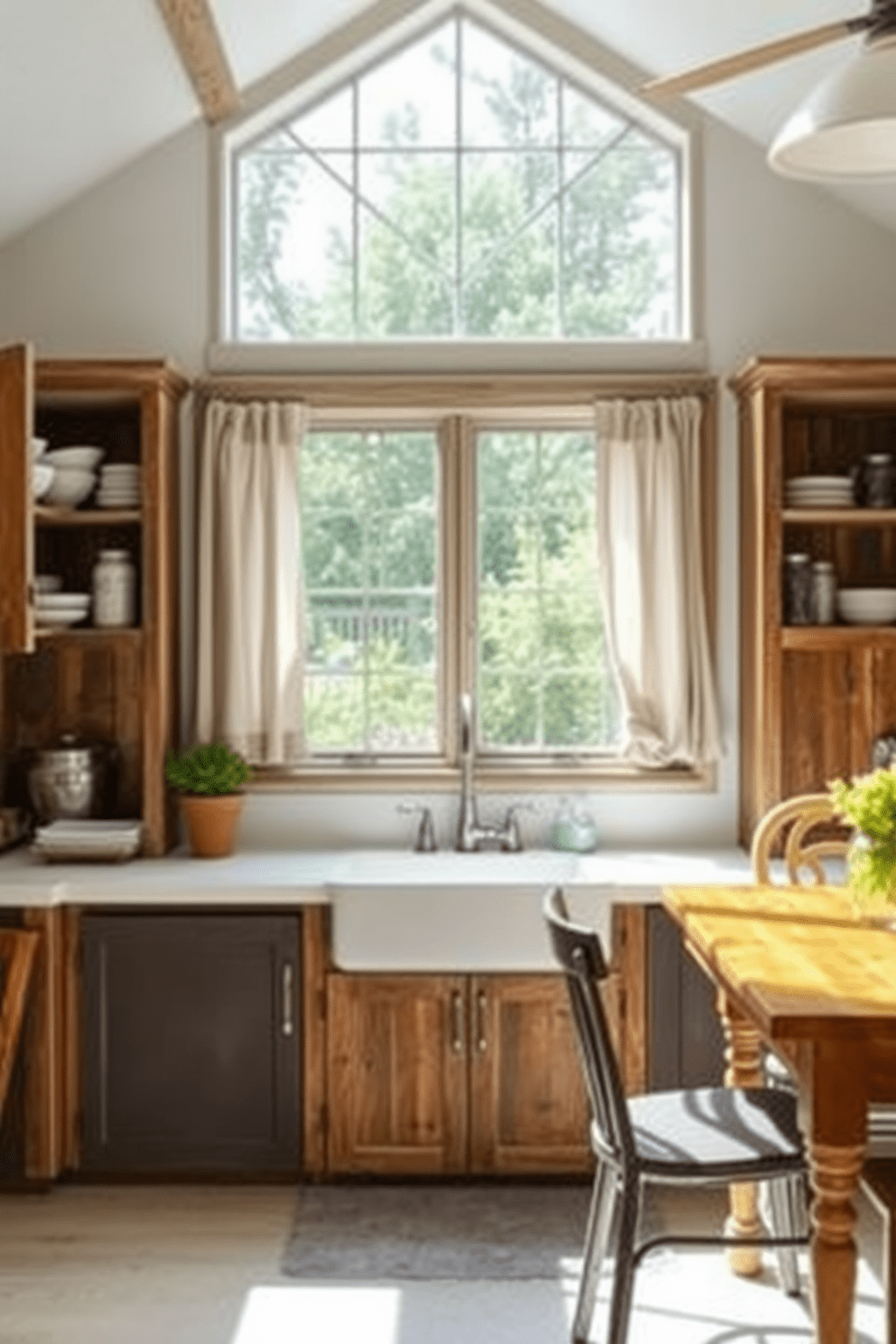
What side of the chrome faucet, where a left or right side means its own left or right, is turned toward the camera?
front

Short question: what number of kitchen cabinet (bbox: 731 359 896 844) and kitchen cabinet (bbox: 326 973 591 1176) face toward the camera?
2

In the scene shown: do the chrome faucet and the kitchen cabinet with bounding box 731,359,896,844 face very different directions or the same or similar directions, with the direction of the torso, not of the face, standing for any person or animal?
same or similar directions

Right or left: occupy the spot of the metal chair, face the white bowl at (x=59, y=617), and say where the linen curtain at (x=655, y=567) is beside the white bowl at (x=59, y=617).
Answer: right

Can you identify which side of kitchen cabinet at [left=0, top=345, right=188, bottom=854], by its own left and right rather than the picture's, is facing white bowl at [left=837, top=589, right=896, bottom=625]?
left

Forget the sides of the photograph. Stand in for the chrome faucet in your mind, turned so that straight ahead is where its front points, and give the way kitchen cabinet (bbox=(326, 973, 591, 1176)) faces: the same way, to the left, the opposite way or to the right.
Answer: the same way

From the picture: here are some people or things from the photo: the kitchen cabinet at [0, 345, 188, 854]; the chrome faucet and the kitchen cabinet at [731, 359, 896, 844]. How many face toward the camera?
3

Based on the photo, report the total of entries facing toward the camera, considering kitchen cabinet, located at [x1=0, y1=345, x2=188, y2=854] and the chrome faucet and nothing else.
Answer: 2

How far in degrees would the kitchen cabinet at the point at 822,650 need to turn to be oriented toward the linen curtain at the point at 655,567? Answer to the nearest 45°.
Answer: approximately 90° to its right

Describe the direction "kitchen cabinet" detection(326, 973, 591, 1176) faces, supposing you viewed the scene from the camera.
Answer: facing the viewer

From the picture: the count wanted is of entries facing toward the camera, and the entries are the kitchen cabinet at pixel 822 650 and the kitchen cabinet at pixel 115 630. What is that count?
2

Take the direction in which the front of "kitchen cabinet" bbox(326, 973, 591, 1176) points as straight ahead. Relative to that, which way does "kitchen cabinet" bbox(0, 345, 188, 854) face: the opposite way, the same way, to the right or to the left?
the same way

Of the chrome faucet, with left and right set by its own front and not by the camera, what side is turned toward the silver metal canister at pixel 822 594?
left

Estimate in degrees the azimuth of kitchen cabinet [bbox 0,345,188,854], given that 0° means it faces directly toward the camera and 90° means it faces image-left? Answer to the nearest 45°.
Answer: approximately 0°

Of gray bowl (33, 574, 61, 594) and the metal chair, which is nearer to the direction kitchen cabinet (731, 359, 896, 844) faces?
the metal chair

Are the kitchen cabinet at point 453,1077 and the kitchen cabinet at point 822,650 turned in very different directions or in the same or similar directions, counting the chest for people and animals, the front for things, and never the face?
same or similar directions

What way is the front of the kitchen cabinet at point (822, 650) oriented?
toward the camera

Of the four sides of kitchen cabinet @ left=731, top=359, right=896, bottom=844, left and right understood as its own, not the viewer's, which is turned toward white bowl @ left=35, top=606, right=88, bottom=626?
right
